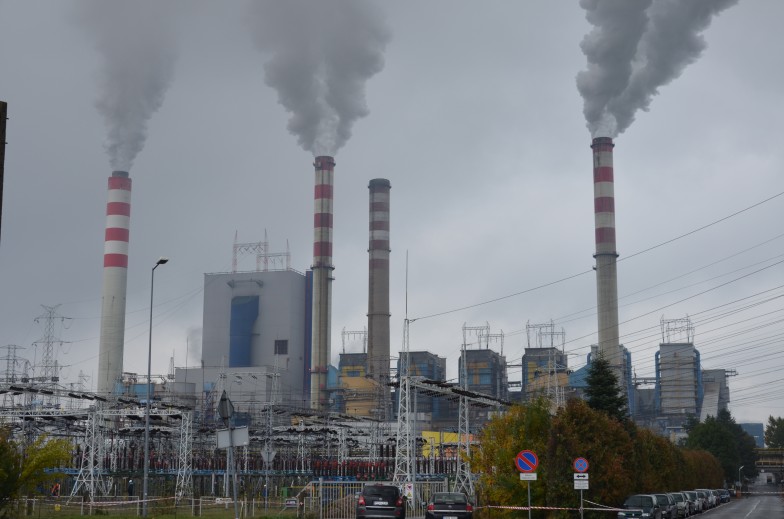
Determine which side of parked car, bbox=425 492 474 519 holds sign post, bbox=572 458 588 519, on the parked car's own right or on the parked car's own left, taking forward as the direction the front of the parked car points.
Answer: on the parked car's own right

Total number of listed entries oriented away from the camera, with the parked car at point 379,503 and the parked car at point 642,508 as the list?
1

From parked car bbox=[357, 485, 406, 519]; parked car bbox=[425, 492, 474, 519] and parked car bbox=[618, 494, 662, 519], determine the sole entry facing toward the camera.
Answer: parked car bbox=[618, 494, 662, 519]

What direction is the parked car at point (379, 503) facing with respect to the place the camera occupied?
facing away from the viewer

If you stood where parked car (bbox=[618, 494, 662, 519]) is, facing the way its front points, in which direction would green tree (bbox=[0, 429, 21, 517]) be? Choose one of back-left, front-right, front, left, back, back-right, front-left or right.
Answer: front-right

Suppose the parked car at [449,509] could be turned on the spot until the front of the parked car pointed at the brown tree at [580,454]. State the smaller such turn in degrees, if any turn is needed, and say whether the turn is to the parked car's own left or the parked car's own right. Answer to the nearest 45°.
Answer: approximately 45° to the parked car's own right

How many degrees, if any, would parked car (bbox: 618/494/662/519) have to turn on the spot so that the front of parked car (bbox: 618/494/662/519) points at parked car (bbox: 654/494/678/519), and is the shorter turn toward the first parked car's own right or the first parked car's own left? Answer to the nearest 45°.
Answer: approximately 180°

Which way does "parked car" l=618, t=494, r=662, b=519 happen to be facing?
toward the camera

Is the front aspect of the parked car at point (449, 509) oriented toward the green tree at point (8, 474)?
no

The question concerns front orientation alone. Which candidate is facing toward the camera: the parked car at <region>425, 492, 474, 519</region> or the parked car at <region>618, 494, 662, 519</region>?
the parked car at <region>618, 494, 662, 519</region>

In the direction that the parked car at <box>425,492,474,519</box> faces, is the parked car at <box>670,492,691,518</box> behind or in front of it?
in front

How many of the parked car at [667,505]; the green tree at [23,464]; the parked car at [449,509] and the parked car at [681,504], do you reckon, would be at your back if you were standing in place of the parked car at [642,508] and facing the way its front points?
2

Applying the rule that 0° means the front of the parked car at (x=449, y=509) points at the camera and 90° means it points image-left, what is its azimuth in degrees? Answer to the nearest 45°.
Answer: approximately 180°

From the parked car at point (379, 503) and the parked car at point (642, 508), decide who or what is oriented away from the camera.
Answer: the parked car at point (379, 503)

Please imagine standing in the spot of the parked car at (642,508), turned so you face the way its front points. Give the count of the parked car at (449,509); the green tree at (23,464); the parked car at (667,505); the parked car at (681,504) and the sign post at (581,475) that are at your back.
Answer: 2

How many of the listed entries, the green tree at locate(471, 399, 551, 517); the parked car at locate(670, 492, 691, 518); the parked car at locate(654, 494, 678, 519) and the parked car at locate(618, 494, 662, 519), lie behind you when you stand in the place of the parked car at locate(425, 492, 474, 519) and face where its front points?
0

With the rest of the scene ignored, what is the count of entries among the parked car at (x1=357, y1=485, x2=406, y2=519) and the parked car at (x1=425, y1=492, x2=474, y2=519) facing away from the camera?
2

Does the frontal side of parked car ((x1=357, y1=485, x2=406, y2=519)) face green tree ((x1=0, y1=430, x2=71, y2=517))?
no

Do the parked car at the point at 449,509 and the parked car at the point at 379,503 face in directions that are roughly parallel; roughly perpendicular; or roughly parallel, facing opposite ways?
roughly parallel

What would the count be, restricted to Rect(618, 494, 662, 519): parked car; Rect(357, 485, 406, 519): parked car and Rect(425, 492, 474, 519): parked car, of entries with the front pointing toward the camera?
1
